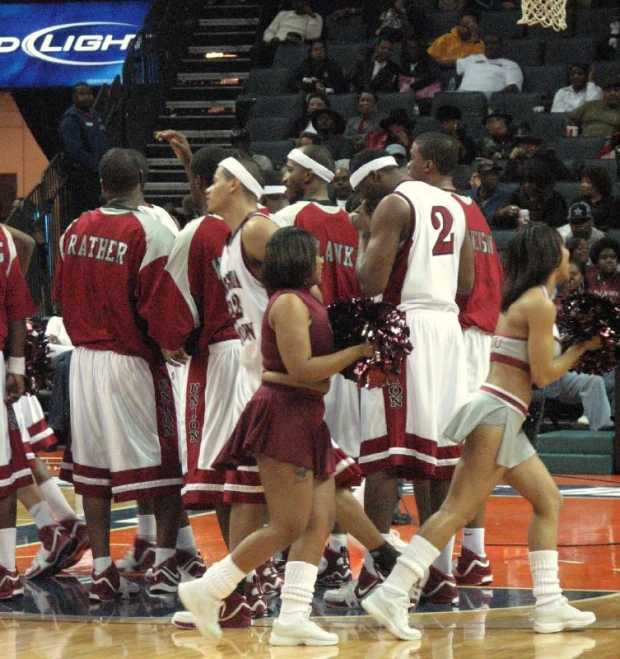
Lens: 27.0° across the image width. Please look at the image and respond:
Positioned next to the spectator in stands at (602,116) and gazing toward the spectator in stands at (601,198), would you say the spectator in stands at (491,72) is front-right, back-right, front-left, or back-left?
back-right

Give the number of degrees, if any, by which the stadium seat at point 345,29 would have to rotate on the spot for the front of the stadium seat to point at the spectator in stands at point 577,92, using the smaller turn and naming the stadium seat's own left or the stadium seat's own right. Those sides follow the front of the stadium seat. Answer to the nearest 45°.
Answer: approximately 45° to the stadium seat's own left

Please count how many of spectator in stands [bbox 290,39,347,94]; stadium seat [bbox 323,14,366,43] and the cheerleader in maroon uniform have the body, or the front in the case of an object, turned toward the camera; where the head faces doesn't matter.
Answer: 2

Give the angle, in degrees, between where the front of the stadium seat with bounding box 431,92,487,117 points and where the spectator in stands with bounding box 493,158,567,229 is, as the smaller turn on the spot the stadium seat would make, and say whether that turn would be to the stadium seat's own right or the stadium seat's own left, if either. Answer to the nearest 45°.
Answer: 0° — it already faces them
